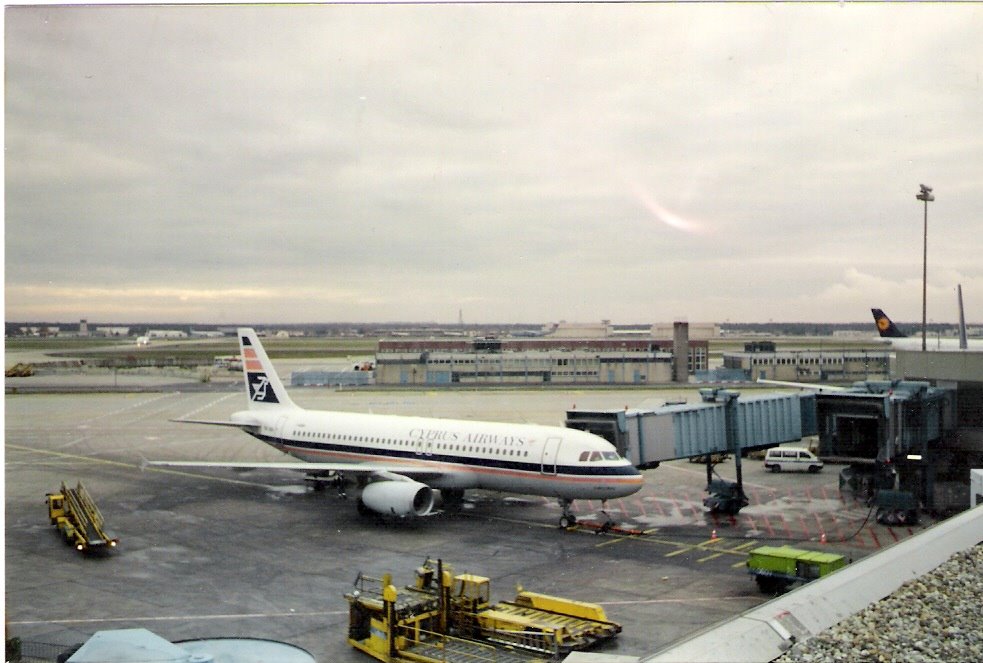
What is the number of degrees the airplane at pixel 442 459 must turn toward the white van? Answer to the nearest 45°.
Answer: approximately 90° to its left

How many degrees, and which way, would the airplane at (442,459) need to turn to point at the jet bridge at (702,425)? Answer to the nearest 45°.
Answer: approximately 45° to its left

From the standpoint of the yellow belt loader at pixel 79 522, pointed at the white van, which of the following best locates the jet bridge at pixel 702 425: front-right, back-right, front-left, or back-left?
front-right

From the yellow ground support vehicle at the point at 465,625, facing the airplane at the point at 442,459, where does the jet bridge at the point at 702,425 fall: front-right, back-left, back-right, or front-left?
front-right

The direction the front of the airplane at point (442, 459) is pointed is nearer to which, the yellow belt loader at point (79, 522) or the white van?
the white van

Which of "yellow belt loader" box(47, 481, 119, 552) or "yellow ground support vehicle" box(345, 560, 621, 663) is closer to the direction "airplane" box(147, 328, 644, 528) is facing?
the yellow ground support vehicle

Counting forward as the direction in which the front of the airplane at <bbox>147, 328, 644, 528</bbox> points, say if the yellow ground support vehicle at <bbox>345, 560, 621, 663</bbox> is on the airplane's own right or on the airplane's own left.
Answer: on the airplane's own right

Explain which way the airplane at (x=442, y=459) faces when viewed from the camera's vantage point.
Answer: facing the viewer and to the right of the viewer

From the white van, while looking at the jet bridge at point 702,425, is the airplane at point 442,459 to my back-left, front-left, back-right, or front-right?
front-right
